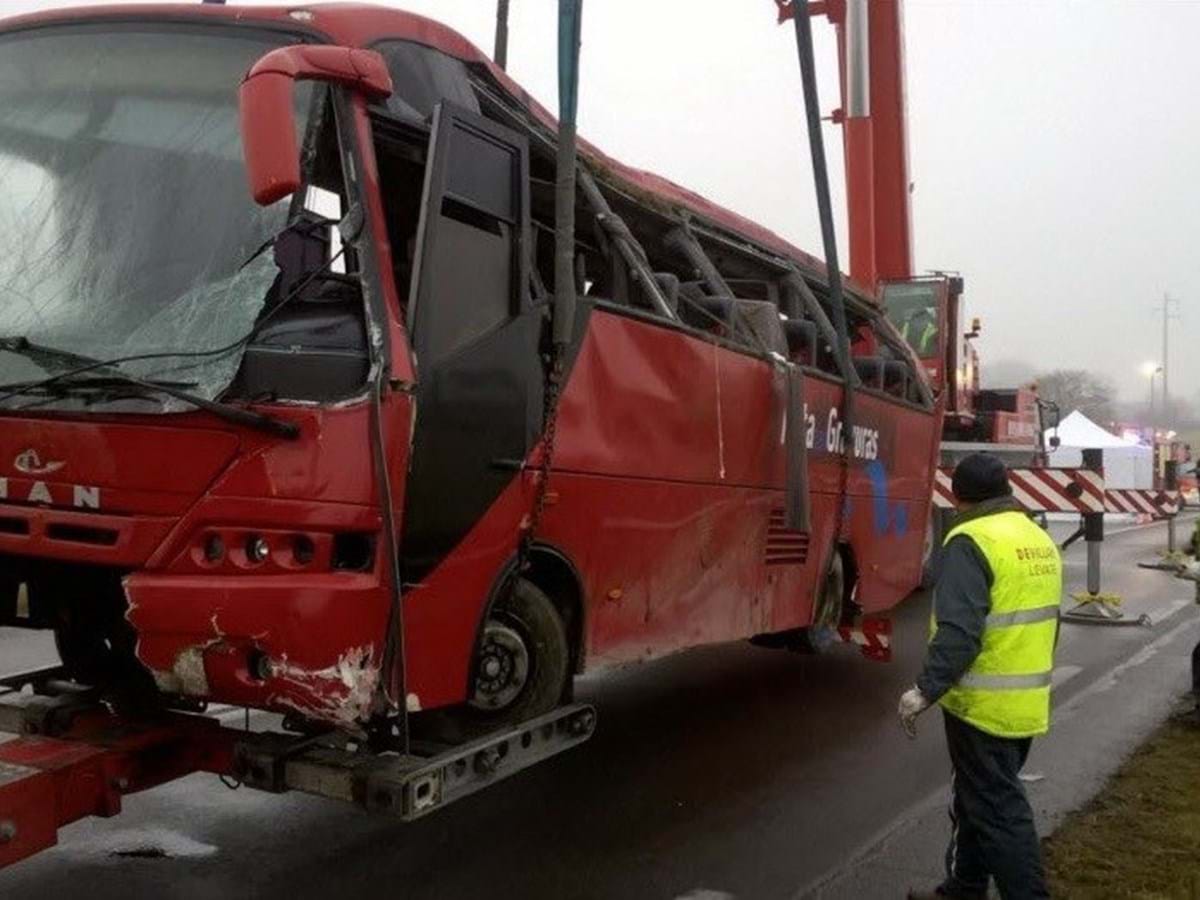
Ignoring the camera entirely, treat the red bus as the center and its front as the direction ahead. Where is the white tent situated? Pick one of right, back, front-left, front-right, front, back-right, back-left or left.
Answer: back

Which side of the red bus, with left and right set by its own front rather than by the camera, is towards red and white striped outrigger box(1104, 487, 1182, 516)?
back

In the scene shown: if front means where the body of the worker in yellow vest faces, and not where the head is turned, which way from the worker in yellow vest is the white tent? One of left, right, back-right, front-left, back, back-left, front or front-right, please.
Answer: front-right

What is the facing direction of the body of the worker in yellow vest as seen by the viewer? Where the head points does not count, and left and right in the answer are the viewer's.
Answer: facing away from the viewer and to the left of the viewer

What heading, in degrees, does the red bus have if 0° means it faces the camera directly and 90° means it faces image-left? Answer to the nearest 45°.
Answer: approximately 45°

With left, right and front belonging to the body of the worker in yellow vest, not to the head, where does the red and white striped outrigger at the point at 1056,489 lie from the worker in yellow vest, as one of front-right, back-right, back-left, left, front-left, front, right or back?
front-right

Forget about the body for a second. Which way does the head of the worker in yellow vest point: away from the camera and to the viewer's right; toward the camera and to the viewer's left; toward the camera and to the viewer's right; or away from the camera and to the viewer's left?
away from the camera and to the viewer's left

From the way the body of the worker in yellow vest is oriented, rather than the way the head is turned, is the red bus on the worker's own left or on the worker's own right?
on the worker's own left

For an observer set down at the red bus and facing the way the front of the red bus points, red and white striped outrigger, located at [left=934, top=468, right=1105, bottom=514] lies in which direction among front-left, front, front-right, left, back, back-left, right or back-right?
back
